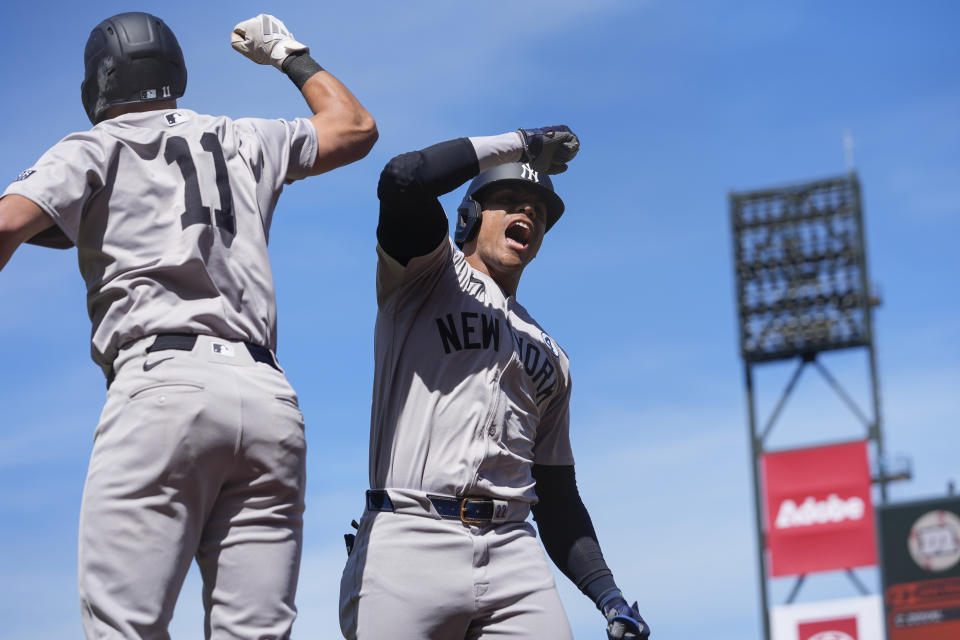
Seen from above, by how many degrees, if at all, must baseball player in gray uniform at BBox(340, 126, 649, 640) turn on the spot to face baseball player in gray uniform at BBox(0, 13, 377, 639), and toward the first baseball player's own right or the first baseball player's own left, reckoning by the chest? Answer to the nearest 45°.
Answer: approximately 90° to the first baseball player's own right

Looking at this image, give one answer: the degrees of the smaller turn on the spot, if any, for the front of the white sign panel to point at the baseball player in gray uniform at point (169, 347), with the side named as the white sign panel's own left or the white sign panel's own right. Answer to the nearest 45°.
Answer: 0° — it already faces them

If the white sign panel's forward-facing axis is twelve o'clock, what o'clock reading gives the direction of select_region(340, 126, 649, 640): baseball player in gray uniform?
The baseball player in gray uniform is roughly at 12 o'clock from the white sign panel.

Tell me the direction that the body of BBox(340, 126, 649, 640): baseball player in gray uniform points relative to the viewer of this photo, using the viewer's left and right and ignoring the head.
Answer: facing the viewer and to the right of the viewer

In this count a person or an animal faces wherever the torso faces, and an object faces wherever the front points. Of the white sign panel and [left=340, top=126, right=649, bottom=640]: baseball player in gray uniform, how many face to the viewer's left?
0

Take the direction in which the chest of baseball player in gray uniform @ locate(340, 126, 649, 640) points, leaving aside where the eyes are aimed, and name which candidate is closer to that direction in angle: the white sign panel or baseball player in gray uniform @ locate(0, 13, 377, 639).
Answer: the baseball player in gray uniform

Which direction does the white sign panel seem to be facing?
toward the camera
